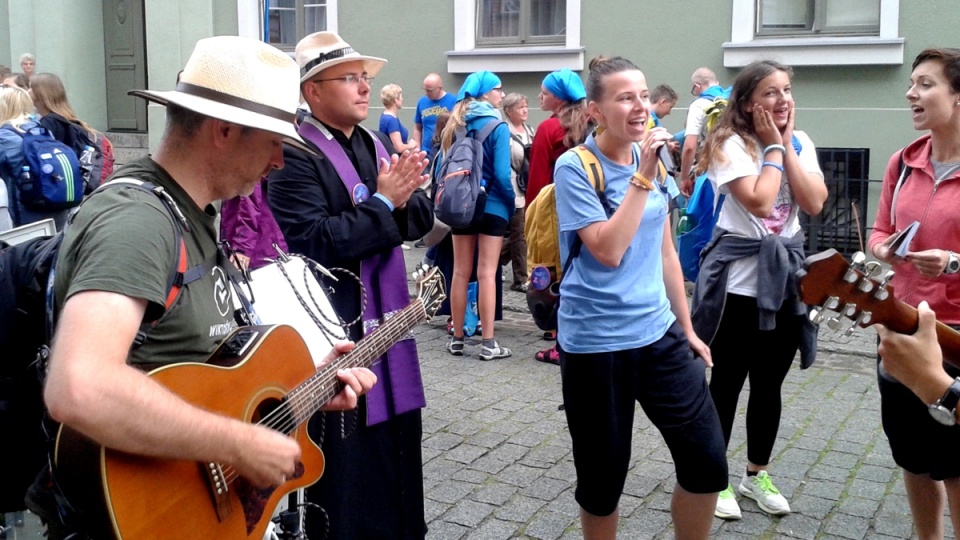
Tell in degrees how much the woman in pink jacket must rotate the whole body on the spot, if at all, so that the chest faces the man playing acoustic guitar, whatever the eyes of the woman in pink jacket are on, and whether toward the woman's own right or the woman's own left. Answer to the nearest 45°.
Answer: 0° — they already face them

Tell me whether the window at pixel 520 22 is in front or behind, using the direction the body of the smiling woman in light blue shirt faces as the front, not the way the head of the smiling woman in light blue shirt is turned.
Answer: behind

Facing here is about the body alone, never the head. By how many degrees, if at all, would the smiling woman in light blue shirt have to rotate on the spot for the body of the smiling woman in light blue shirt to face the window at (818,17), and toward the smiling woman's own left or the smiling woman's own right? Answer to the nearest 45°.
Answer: approximately 135° to the smiling woman's own left

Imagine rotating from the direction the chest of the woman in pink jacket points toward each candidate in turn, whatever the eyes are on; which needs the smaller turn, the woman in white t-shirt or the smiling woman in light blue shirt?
the smiling woman in light blue shirt

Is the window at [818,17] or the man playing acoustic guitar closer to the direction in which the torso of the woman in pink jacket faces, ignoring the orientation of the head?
the man playing acoustic guitar

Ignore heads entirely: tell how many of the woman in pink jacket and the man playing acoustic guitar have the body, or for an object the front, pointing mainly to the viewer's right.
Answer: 1

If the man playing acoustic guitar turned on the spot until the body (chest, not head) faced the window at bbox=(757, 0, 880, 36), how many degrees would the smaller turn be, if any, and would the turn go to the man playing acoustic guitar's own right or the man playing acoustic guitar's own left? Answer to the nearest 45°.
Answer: approximately 45° to the man playing acoustic guitar's own left

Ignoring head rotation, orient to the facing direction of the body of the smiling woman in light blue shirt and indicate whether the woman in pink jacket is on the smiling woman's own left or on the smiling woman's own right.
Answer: on the smiling woman's own left

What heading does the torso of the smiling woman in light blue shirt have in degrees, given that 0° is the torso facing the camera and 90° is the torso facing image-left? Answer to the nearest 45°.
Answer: approximately 315°

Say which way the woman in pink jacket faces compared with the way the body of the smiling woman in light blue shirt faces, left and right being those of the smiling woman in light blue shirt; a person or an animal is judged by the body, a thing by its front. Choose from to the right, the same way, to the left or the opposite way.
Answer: to the right

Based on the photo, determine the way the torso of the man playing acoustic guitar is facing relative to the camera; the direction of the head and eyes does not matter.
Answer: to the viewer's right

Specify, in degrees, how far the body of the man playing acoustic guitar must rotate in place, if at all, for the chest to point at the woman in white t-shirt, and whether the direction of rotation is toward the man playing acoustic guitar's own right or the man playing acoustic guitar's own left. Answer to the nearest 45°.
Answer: approximately 45° to the man playing acoustic guitar's own left

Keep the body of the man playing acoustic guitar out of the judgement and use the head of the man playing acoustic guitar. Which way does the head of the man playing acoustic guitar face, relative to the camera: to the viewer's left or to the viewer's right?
to the viewer's right

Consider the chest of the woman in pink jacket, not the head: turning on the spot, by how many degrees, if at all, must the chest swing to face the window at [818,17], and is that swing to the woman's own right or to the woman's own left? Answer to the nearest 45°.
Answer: approximately 135° to the woman's own right
